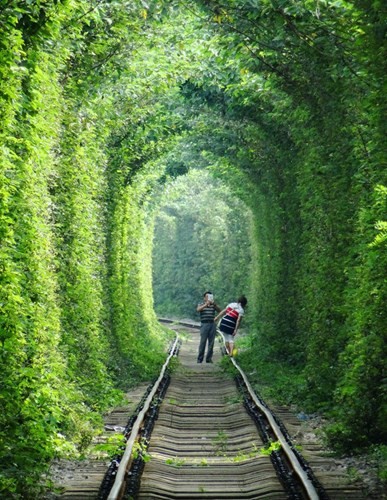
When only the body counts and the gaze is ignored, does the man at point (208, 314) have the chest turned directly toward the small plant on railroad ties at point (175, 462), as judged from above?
yes

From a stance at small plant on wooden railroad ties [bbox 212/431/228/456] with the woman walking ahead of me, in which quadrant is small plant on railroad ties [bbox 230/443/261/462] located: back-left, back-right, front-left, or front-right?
back-right

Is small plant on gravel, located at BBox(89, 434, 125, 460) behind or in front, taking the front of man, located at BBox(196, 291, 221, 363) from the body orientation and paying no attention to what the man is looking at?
in front

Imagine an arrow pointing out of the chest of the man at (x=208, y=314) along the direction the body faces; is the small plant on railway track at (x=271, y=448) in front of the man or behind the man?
in front

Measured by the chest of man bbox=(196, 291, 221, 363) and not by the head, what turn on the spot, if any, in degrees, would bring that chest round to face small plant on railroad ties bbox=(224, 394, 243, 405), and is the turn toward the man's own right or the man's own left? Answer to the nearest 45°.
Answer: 0° — they already face it

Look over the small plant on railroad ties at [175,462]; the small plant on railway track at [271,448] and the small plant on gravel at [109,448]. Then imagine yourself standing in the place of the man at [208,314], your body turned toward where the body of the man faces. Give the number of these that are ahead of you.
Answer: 3

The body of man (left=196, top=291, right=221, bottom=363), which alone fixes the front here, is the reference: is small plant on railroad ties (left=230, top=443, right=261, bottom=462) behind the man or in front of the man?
in front

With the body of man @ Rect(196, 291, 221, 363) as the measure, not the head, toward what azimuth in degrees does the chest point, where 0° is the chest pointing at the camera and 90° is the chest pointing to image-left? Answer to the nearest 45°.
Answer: approximately 0°

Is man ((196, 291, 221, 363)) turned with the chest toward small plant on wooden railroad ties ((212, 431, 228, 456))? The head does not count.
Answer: yes

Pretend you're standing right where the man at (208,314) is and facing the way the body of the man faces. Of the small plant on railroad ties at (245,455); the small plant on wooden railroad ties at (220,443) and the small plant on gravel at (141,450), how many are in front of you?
3
